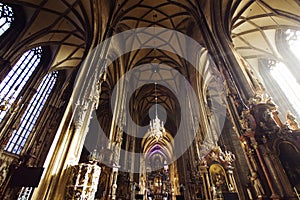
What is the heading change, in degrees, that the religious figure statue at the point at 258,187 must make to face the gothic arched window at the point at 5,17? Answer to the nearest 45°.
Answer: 0° — it already faces it

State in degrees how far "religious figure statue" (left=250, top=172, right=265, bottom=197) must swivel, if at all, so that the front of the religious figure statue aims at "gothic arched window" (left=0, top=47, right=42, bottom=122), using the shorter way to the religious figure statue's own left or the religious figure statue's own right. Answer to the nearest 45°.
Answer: approximately 45° to the religious figure statue's own right

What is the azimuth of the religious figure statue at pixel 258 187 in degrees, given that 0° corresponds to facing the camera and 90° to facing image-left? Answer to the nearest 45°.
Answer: approximately 45°
